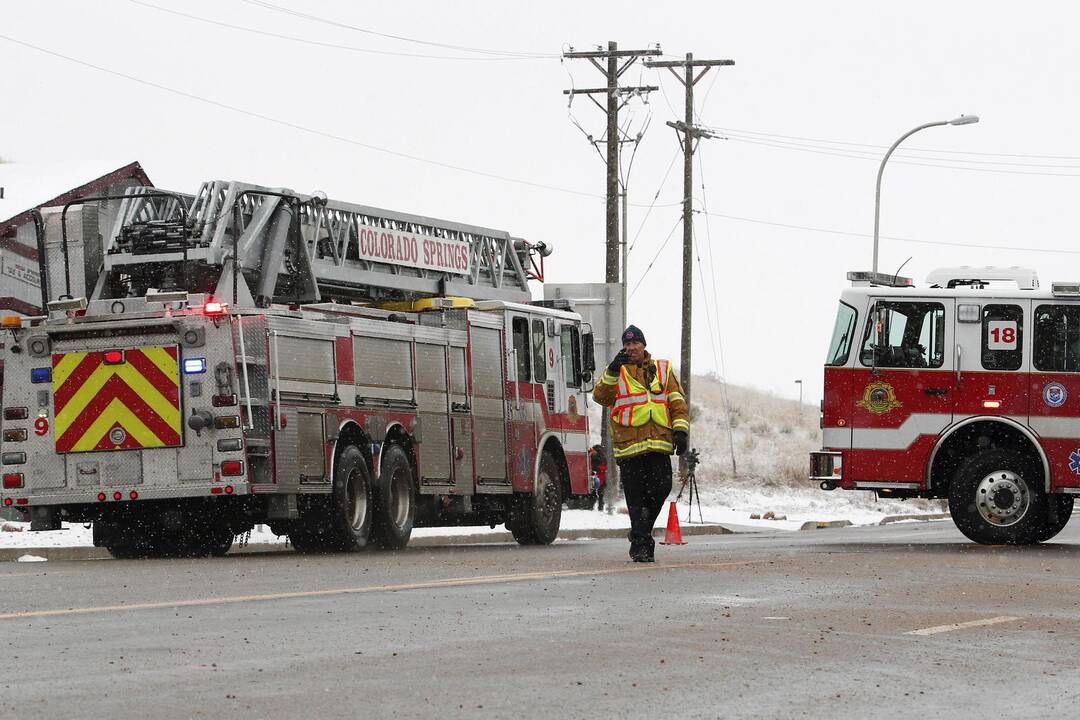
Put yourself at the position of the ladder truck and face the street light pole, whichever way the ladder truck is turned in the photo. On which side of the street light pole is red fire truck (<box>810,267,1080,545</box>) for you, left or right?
right

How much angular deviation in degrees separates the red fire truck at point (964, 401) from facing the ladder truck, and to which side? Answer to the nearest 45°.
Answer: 0° — it already faces it

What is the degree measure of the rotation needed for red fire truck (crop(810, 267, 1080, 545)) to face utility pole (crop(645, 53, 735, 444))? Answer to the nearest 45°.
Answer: approximately 90° to its right

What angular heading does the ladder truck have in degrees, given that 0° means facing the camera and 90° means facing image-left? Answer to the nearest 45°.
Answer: approximately 225°

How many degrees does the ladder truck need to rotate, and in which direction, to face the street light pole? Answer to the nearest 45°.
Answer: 0° — it already faces it

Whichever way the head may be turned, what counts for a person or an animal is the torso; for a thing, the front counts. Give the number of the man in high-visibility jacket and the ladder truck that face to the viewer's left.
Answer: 0

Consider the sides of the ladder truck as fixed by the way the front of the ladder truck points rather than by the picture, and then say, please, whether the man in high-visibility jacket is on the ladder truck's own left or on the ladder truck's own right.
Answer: on the ladder truck's own right

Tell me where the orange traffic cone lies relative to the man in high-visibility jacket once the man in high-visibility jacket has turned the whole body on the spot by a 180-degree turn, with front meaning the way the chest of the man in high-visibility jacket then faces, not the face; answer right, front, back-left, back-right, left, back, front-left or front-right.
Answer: front

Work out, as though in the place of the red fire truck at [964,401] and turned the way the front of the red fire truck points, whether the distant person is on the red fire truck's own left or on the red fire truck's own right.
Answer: on the red fire truck's own right

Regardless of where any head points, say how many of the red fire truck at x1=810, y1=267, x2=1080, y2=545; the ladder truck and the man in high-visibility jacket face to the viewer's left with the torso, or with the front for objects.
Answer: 1

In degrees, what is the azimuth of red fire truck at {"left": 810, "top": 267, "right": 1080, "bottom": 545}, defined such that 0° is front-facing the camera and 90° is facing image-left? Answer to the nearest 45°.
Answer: approximately 90°

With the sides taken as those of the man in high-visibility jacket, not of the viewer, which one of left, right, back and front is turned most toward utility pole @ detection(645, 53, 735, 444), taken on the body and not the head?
back

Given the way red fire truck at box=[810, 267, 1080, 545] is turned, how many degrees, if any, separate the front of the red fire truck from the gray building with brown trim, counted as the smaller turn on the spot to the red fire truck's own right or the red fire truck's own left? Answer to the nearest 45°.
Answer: approximately 45° to the red fire truck's own right
